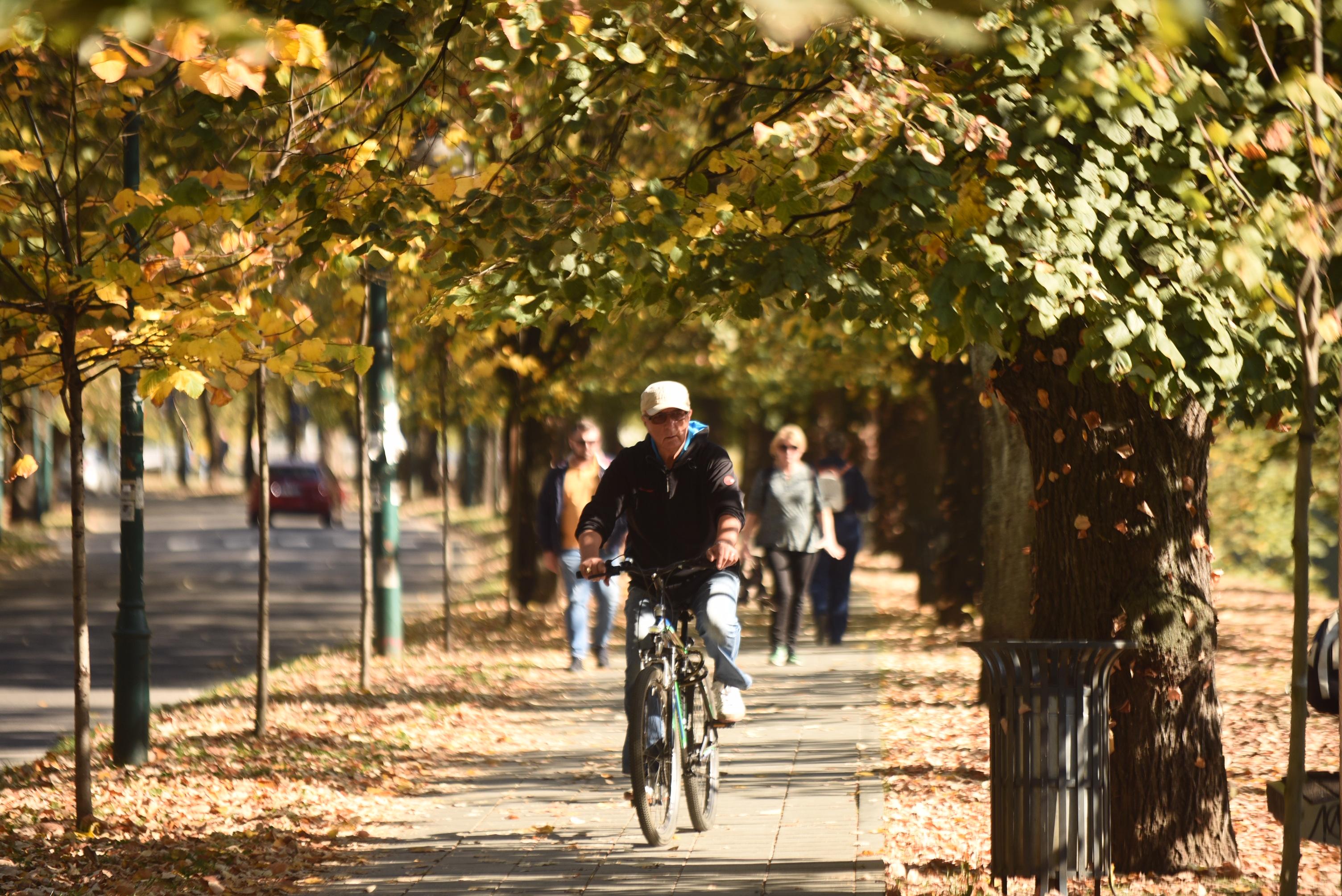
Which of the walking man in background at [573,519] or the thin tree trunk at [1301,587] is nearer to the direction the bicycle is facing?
the thin tree trunk

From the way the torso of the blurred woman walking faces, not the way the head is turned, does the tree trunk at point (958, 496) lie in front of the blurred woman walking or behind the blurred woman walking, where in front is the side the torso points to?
behind

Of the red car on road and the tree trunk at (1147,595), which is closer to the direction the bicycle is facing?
the tree trunk

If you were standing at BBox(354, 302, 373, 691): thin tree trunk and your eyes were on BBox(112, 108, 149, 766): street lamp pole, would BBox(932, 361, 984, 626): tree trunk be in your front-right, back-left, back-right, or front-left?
back-left

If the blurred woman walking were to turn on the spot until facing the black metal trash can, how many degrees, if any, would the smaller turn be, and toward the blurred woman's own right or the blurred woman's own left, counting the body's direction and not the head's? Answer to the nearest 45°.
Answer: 0° — they already face it

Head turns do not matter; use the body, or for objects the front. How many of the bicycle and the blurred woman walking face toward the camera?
2

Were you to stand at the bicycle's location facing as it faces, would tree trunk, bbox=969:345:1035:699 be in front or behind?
behind

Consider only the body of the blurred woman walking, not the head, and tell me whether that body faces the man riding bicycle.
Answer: yes

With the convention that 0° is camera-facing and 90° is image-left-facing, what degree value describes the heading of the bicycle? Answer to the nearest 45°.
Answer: approximately 0°

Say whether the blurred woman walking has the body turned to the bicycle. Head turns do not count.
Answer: yes
